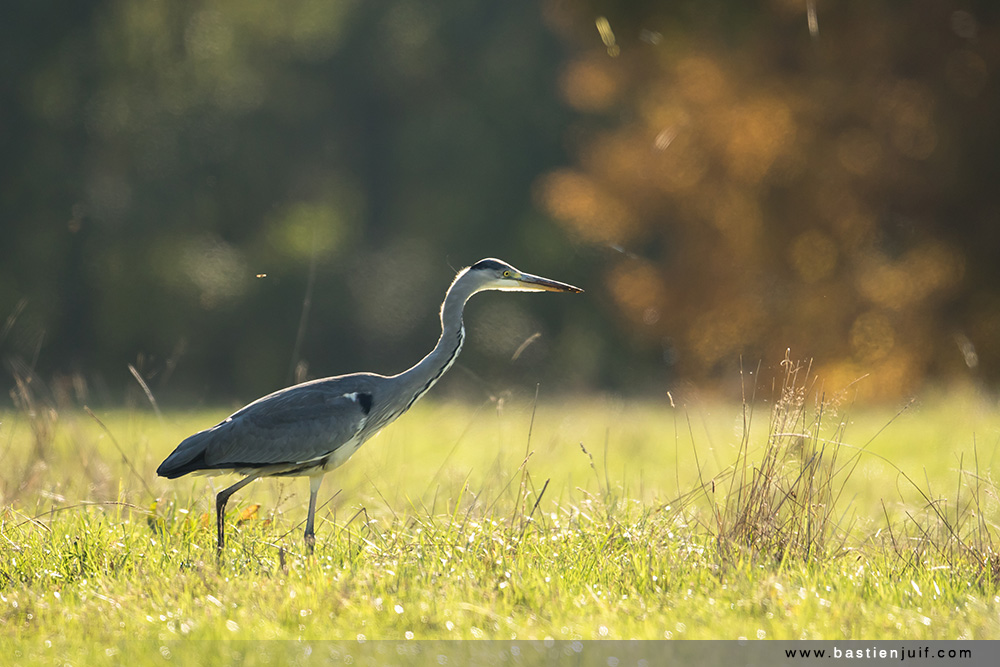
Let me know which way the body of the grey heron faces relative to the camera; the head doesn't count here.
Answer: to the viewer's right
